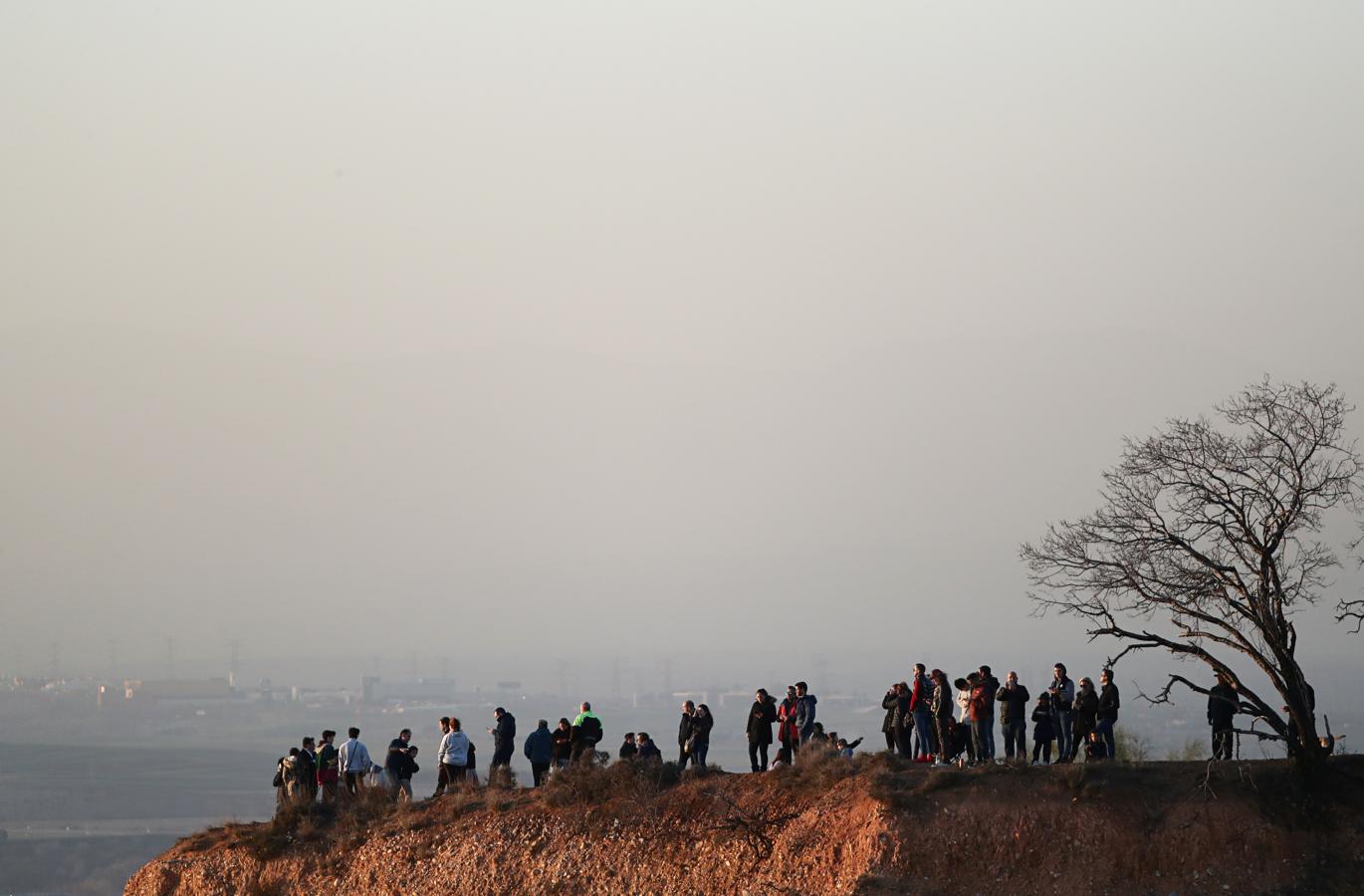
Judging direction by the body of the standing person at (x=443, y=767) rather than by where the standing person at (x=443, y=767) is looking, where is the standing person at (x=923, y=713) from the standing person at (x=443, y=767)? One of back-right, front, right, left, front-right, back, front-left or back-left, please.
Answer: back-left

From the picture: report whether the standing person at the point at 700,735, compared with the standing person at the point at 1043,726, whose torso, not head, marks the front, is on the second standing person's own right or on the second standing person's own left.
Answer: on the second standing person's own right

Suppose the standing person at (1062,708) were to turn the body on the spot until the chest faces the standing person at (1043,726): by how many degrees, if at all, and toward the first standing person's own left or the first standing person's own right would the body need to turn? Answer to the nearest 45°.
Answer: approximately 90° to the first standing person's own right

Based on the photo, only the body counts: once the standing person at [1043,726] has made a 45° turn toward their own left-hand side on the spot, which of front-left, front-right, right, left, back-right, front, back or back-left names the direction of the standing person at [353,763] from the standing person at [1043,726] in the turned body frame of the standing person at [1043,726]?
right

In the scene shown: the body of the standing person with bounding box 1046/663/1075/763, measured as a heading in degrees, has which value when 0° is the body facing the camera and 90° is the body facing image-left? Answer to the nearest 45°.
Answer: approximately 45°

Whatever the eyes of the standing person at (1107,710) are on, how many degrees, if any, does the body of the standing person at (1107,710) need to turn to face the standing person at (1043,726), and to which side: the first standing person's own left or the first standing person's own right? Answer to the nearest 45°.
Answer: approximately 45° to the first standing person's own right

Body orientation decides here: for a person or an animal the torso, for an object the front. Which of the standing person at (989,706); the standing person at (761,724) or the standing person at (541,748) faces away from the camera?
the standing person at (541,748)

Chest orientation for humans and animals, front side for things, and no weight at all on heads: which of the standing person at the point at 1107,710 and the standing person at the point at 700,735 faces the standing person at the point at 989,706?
the standing person at the point at 1107,710

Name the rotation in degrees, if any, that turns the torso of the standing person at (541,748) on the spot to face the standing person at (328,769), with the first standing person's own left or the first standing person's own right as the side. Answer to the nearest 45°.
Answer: approximately 45° to the first standing person's own left

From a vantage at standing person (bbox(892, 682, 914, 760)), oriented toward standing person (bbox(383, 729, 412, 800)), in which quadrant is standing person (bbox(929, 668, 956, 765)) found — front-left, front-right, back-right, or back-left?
back-left
